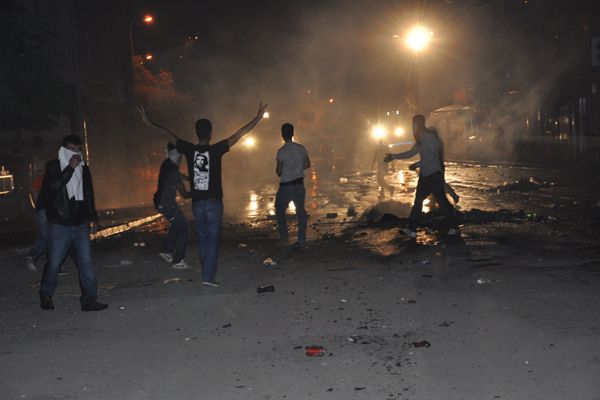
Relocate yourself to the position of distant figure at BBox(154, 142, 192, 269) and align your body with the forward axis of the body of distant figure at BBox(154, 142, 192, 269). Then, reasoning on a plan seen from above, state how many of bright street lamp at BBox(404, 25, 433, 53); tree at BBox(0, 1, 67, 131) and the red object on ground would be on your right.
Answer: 1

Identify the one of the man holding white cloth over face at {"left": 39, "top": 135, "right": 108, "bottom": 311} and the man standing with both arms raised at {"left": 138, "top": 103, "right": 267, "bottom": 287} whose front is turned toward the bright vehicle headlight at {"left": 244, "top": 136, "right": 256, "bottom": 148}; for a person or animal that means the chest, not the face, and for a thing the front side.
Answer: the man standing with both arms raised

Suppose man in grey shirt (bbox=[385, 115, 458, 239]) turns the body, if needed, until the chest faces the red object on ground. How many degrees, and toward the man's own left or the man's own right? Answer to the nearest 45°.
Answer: approximately 90° to the man's own left

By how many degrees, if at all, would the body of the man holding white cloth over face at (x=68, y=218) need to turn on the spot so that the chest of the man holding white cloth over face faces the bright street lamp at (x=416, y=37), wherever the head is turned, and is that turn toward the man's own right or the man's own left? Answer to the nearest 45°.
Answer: approximately 90° to the man's own left

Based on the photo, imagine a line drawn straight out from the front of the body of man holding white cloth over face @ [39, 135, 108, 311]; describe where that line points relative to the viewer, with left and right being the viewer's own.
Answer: facing the viewer and to the right of the viewer

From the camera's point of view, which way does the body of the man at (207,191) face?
away from the camera

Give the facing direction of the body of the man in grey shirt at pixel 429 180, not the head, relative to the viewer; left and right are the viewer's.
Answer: facing to the left of the viewer
